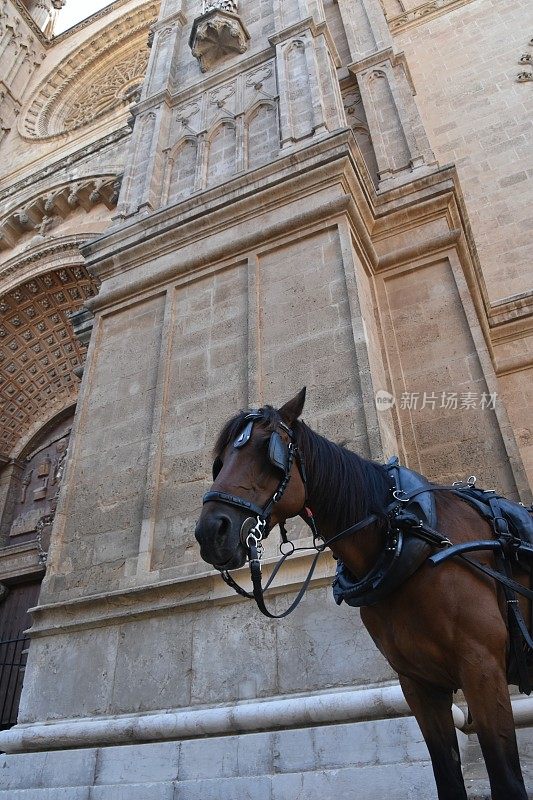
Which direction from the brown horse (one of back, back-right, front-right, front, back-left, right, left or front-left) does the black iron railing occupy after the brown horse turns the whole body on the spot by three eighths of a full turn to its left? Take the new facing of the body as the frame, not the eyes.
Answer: back-left

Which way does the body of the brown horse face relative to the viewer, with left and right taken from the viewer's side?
facing the viewer and to the left of the viewer

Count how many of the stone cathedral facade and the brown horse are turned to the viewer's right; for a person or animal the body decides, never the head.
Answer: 0
